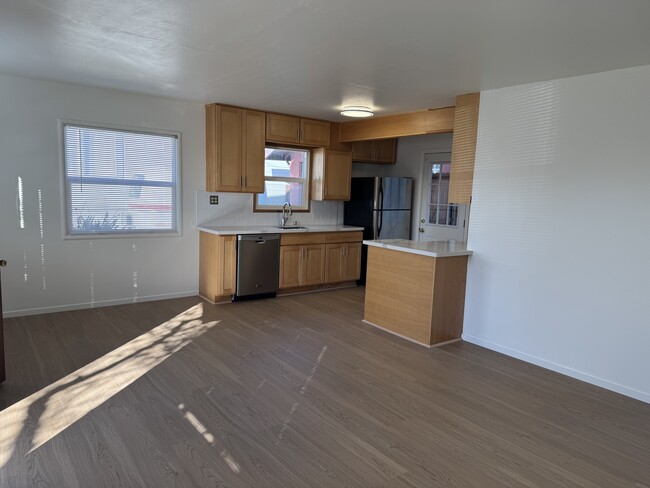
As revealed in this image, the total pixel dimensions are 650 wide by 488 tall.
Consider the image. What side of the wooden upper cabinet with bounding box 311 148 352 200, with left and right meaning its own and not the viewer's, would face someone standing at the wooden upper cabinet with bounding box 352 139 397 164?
left

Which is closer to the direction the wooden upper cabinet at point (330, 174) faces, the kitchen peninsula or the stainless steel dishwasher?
the kitchen peninsula

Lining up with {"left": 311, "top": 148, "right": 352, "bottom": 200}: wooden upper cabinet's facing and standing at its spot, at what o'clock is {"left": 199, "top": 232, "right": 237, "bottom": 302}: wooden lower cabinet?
The wooden lower cabinet is roughly at 3 o'clock from the wooden upper cabinet.

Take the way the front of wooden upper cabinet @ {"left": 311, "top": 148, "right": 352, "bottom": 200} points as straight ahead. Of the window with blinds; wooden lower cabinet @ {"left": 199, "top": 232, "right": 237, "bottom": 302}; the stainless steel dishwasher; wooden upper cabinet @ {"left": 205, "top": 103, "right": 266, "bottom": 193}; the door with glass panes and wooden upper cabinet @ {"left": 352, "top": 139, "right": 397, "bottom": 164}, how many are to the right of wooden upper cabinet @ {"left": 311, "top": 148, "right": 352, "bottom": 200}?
4

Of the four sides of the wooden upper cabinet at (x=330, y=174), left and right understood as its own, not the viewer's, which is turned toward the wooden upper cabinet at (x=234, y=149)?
right

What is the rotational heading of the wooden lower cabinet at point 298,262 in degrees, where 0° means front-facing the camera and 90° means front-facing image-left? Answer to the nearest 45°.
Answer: approximately 315°

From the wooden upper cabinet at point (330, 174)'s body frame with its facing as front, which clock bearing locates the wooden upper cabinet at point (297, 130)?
the wooden upper cabinet at point (297, 130) is roughly at 3 o'clock from the wooden upper cabinet at point (330, 174).

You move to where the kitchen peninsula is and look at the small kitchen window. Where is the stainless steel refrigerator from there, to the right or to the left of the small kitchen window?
right
